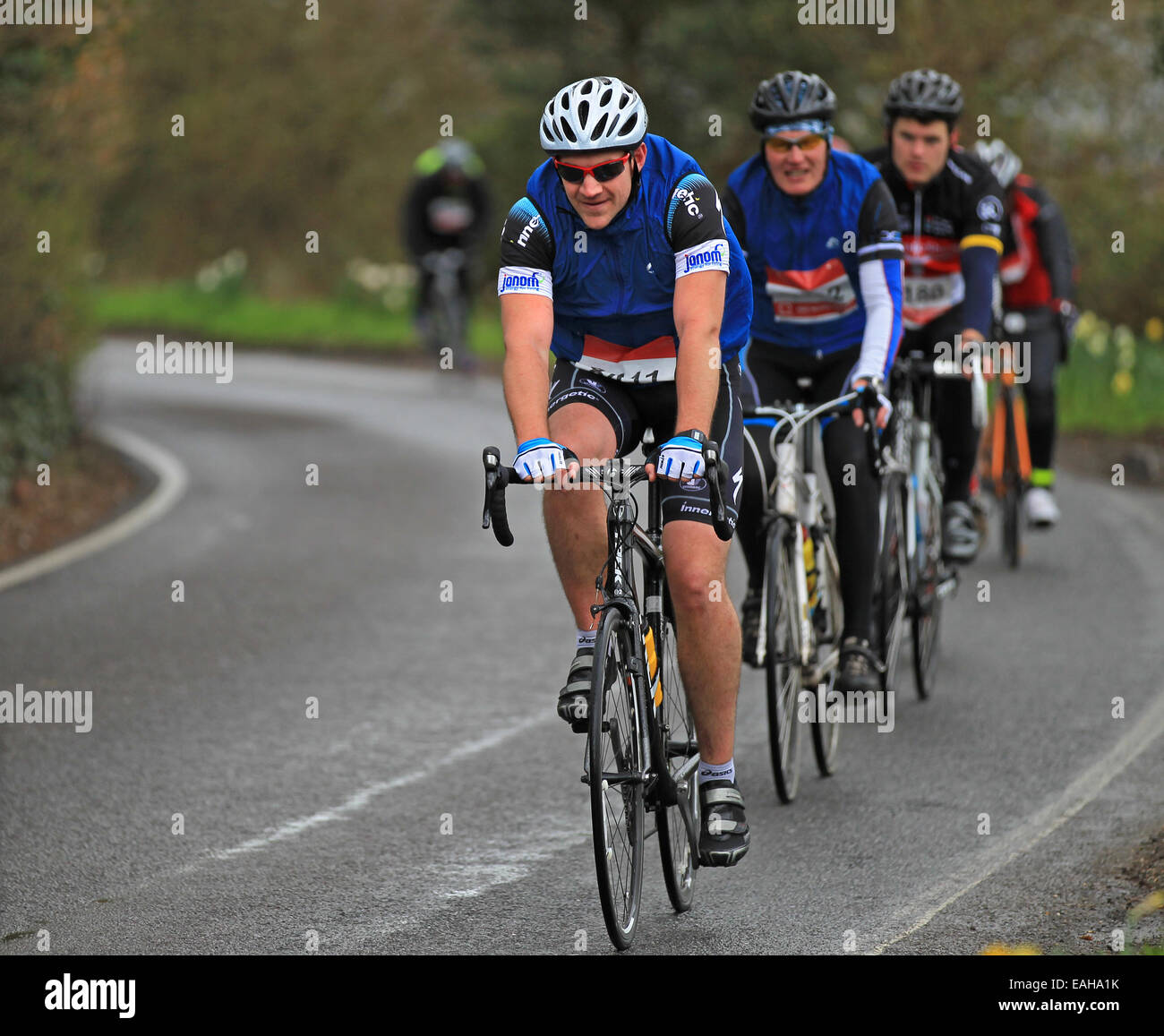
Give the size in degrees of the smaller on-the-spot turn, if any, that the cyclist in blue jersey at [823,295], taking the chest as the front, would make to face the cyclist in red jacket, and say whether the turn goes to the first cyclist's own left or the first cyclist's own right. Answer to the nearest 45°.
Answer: approximately 180°

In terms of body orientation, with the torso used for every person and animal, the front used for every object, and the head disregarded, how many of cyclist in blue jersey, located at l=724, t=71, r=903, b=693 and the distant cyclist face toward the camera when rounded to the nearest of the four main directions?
2

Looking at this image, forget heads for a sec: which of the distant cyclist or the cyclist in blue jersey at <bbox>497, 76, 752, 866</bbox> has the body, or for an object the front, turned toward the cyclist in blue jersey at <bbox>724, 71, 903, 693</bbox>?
the distant cyclist

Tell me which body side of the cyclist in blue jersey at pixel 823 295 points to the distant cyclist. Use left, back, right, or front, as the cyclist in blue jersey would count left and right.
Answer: back

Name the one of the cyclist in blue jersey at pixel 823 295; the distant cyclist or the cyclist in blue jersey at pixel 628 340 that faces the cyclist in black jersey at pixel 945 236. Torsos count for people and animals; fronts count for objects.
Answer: the distant cyclist

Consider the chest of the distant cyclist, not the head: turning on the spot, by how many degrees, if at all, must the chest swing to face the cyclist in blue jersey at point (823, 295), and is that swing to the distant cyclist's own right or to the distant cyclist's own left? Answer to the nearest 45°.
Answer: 0° — they already face them
